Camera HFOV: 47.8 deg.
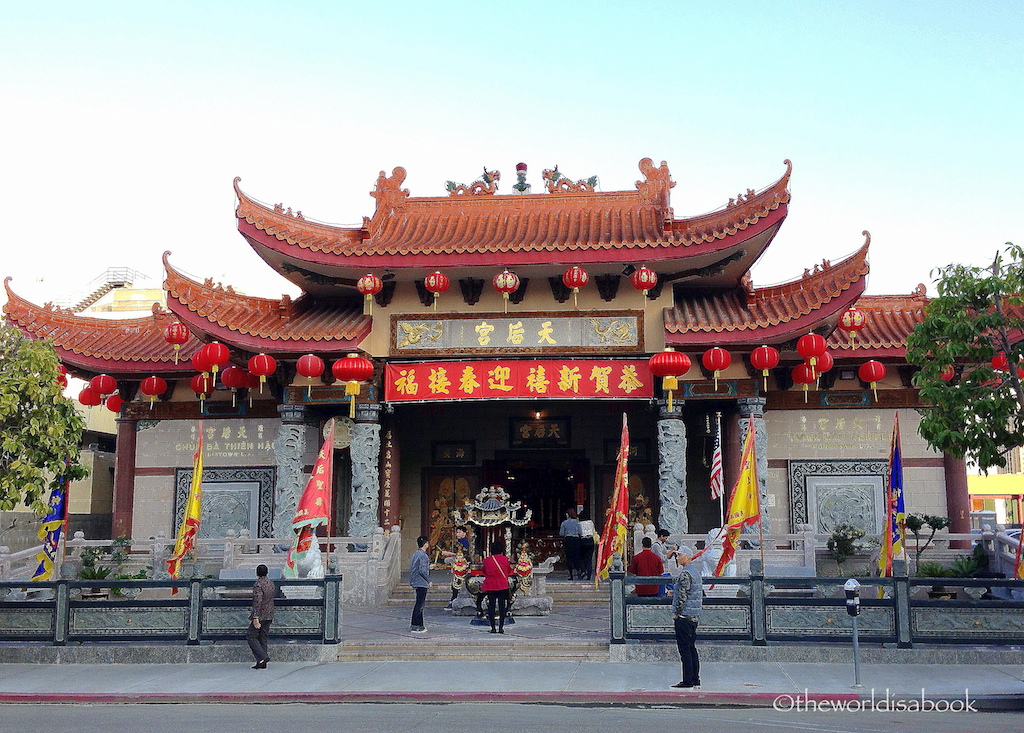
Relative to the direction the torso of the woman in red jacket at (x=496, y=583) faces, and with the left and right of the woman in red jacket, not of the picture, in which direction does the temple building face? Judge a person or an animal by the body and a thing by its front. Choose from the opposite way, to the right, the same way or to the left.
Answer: the opposite way

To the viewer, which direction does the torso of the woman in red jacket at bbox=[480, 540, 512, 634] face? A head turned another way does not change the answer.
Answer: away from the camera

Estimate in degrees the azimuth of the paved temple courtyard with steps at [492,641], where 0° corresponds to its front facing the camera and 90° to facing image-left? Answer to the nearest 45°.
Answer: approximately 0°

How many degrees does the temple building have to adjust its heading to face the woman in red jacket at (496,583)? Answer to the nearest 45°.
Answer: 0° — it already faces them

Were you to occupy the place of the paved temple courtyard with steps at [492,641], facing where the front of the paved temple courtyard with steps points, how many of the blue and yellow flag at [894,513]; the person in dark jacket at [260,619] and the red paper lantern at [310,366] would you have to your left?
1

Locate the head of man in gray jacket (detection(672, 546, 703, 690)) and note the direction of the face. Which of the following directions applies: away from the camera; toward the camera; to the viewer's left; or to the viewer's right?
to the viewer's left

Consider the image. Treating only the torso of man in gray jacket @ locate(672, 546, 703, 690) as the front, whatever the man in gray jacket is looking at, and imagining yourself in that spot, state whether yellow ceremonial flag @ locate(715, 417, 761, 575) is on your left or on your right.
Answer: on your right

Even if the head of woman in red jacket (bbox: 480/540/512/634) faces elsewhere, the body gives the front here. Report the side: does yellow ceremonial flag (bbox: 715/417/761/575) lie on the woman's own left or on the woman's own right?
on the woman's own right

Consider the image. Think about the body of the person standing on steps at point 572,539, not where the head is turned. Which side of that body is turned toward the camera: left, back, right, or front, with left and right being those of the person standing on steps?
back

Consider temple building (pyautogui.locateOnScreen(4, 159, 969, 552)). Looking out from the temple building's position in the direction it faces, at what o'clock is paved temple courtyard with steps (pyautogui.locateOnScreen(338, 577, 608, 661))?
The paved temple courtyard with steps is roughly at 12 o'clock from the temple building.

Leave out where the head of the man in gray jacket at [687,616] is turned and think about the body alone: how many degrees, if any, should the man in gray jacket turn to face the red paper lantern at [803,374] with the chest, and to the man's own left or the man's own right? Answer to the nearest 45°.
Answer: approximately 90° to the man's own right

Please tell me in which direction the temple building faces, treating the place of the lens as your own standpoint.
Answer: facing the viewer
